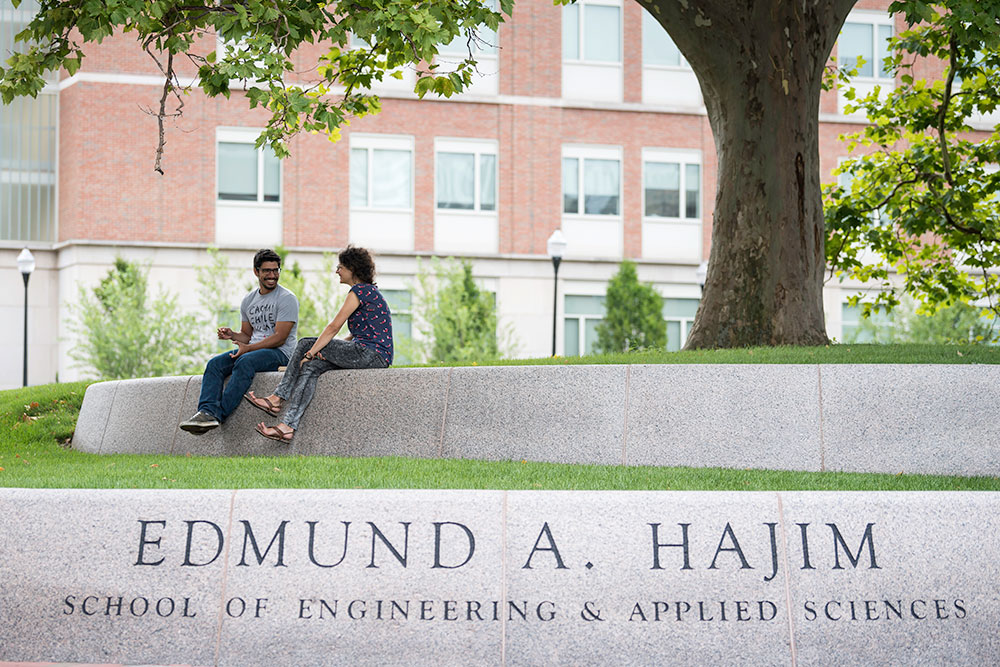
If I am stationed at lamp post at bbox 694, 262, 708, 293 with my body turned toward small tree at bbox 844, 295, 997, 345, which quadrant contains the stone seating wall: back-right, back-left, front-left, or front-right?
back-right

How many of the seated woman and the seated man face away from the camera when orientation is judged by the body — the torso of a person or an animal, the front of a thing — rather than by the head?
0

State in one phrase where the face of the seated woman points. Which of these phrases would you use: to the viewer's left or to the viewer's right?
to the viewer's left

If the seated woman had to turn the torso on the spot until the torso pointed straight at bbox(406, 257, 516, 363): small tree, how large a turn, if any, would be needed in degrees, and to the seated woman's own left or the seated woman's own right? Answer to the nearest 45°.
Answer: approximately 90° to the seated woman's own right

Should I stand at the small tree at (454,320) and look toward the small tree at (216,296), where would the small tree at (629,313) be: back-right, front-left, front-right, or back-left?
back-right

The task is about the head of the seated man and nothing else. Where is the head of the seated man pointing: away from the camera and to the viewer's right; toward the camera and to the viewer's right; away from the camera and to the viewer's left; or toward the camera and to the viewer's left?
toward the camera and to the viewer's right

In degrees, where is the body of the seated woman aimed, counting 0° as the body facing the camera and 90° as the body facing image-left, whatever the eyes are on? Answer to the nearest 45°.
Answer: approximately 90°
